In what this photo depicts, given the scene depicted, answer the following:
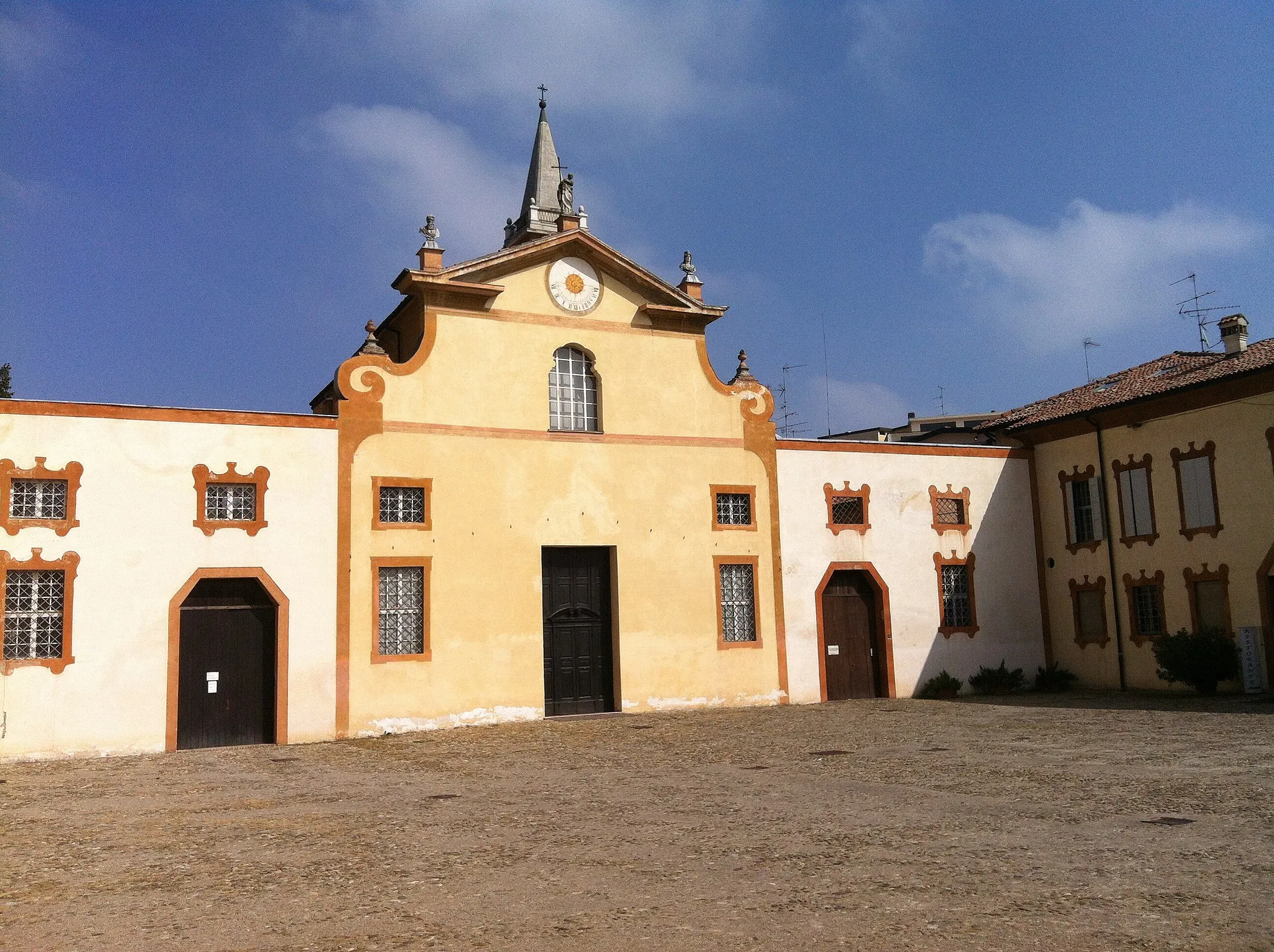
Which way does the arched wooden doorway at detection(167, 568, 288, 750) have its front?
toward the camera

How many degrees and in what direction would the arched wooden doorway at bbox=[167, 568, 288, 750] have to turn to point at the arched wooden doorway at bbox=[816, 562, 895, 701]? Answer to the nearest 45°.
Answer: approximately 90° to its left

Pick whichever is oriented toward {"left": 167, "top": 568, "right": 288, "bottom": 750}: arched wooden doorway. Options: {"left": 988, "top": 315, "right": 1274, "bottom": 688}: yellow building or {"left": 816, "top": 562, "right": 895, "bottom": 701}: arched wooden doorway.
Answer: the yellow building

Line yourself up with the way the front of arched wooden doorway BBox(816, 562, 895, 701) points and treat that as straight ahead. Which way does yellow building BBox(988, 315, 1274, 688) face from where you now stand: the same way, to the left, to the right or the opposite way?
to the right

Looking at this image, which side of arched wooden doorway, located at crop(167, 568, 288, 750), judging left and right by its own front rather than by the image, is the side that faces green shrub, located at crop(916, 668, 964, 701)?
left

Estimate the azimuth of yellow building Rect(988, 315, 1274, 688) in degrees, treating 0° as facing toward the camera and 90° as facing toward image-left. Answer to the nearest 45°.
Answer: approximately 45°

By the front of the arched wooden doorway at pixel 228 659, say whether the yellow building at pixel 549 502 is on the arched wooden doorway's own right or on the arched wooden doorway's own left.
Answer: on the arched wooden doorway's own left

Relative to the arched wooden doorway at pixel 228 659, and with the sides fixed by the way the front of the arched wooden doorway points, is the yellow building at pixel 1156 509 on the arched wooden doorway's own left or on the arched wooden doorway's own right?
on the arched wooden doorway's own left

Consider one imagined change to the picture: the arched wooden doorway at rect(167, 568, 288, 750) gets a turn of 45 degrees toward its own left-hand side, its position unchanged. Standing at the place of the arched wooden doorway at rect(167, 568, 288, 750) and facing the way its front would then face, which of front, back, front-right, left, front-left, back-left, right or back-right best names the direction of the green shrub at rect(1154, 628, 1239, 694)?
front-left

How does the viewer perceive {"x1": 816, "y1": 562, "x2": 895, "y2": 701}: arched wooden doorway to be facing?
facing the viewer and to the right of the viewer

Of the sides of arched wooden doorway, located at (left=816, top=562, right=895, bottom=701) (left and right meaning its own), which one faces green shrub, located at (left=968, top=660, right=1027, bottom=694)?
left

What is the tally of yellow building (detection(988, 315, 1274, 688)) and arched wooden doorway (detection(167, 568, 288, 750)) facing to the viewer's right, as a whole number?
0

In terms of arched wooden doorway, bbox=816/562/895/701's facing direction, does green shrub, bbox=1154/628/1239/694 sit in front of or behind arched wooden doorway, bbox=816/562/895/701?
in front

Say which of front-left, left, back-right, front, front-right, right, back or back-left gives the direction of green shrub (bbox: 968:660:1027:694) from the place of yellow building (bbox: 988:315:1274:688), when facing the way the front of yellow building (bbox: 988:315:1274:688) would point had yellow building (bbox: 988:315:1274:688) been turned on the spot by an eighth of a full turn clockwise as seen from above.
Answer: front

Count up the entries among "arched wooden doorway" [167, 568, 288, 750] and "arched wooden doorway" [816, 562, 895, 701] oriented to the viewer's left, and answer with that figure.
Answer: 0
